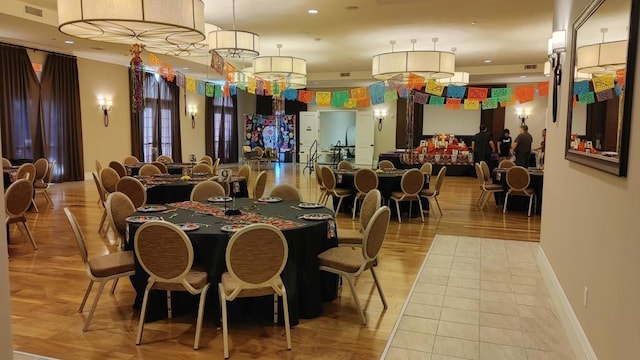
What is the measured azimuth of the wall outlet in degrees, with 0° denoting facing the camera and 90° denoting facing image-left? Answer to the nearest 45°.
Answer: approximately 90°

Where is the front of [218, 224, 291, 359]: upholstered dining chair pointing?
away from the camera

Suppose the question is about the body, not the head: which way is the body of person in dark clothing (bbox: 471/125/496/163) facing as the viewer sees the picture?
away from the camera

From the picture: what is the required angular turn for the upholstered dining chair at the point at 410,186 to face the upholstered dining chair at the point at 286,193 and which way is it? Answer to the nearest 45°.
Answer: approximately 90° to its left

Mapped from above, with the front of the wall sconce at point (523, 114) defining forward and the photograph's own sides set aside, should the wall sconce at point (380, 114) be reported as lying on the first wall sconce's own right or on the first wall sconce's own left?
on the first wall sconce's own right

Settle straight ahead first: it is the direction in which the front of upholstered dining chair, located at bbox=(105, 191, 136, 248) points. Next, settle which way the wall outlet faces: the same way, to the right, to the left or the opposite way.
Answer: the opposite way

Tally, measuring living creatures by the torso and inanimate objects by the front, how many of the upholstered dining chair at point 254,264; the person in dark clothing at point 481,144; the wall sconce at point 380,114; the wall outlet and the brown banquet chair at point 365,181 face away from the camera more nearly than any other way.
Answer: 3

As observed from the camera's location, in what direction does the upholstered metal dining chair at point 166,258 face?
facing away from the viewer and to the right of the viewer

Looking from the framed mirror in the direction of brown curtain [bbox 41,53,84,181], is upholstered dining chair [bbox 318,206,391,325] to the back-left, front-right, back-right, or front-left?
front-left

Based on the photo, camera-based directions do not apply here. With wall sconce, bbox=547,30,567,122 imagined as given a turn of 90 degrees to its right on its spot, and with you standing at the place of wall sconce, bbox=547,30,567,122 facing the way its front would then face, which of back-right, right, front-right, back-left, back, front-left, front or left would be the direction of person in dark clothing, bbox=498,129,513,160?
front

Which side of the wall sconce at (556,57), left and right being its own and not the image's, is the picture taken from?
left

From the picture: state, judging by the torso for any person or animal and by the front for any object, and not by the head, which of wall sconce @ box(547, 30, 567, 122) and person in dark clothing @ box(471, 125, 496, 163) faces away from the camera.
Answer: the person in dark clothing

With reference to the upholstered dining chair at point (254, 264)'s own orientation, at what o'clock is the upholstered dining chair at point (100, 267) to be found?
the upholstered dining chair at point (100, 267) is roughly at 10 o'clock from the upholstered dining chair at point (254, 264).

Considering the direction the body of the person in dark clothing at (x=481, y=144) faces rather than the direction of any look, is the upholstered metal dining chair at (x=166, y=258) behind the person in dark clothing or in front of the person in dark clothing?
behind

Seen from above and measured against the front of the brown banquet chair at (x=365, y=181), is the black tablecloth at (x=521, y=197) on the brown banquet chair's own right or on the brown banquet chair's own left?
on the brown banquet chair's own right

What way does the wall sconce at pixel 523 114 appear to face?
toward the camera
